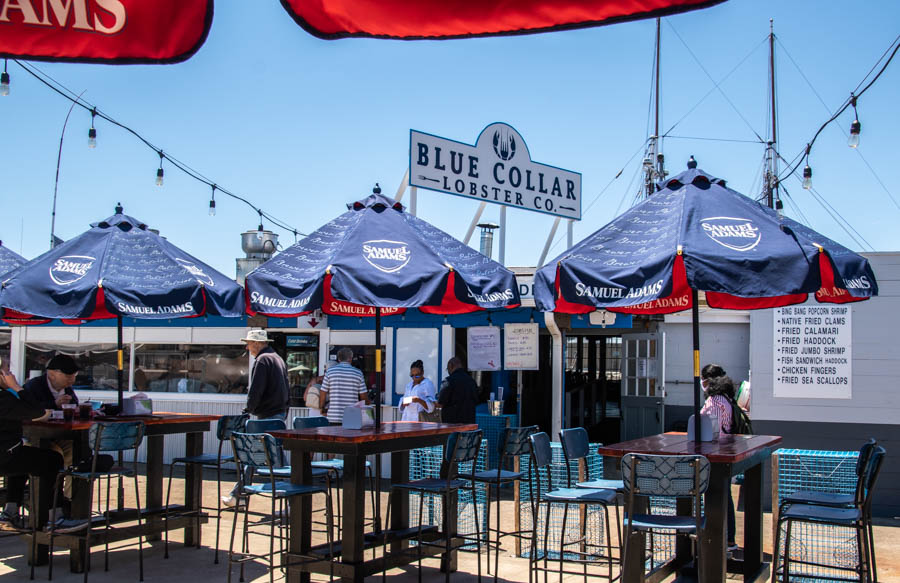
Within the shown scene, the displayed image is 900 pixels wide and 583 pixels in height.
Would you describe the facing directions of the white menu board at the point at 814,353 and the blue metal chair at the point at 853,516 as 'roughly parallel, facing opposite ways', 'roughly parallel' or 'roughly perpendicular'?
roughly perpendicular

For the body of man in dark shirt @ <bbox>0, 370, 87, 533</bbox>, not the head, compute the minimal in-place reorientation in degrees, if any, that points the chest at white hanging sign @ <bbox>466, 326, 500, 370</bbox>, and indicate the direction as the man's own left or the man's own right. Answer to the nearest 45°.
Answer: approximately 45° to the man's own left

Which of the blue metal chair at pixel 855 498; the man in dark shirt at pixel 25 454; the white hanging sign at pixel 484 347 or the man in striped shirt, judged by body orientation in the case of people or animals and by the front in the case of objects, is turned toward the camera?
the white hanging sign

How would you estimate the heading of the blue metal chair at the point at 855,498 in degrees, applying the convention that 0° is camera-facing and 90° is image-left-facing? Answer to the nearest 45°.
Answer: approximately 90°

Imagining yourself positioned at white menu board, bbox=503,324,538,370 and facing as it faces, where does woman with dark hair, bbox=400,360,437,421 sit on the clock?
The woman with dark hair is roughly at 2 o'clock from the white menu board.

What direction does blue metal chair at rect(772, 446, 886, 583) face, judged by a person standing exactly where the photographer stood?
facing to the left of the viewer

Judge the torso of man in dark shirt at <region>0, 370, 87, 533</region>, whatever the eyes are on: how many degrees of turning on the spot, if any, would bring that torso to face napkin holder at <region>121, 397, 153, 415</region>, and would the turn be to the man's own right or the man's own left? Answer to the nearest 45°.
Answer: approximately 45° to the man's own left

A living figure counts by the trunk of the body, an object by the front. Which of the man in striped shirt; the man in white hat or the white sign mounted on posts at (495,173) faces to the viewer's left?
the man in white hat

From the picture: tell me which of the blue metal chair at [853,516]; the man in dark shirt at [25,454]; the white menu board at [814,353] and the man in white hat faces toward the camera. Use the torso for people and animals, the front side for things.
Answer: the white menu board

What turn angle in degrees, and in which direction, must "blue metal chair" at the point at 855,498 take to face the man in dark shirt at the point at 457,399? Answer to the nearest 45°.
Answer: approximately 45° to its right

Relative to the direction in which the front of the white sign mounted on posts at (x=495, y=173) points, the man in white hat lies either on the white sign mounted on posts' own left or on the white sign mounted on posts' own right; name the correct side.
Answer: on the white sign mounted on posts' own right

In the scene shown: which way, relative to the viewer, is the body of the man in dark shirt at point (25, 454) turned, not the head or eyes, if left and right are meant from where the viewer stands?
facing to the right of the viewer

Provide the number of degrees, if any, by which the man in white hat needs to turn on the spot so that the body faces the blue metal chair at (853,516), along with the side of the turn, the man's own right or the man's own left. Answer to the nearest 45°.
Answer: approximately 135° to the man's own left
